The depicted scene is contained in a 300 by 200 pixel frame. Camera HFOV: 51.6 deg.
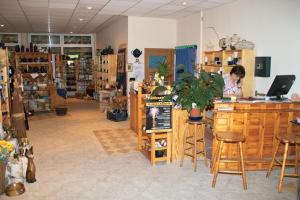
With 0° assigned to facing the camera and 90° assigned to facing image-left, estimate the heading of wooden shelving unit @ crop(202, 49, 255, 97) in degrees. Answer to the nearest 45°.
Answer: approximately 45°

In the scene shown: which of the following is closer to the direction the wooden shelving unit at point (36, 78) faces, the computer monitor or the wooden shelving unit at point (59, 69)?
the computer monitor

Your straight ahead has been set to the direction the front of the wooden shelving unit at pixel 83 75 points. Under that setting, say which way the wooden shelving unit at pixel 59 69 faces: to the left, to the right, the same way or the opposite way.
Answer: the same way

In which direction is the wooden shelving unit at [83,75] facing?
toward the camera

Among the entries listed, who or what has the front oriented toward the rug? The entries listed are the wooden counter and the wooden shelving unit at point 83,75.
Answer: the wooden shelving unit

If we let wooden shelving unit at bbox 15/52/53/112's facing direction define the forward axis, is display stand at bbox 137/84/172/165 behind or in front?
in front

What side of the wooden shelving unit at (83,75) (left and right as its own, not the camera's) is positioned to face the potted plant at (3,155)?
front

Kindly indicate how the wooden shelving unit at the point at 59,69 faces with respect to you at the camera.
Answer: facing the viewer

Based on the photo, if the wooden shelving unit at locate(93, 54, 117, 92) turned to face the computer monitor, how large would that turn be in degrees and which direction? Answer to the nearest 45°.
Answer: approximately 45° to its left

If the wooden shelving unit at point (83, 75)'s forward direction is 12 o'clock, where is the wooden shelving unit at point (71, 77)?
the wooden shelving unit at point (71, 77) is roughly at 3 o'clock from the wooden shelving unit at point (83, 75).
